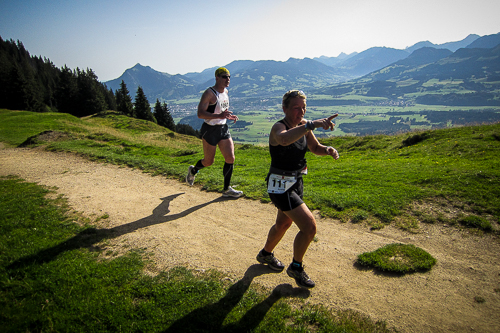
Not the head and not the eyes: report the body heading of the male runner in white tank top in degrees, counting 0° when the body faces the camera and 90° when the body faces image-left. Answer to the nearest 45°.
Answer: approximately 315°

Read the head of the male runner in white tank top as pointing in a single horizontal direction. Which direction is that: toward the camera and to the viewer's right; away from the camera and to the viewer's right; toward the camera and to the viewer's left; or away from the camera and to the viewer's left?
toward the camera and to the viewer's right
